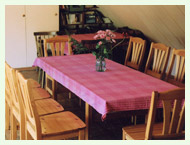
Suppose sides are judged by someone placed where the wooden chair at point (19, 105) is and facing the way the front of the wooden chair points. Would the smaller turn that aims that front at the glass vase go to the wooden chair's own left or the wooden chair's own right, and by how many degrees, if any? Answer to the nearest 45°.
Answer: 0° — it already faces it

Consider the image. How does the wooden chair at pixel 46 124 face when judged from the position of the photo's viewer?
facing away from the viewer and to the right of the viewer

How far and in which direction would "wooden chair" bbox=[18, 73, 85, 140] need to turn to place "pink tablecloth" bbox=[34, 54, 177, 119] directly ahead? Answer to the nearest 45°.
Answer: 0° — it already faces it

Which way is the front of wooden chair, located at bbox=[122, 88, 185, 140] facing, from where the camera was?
facing away from the viewer and to the left of the viewer

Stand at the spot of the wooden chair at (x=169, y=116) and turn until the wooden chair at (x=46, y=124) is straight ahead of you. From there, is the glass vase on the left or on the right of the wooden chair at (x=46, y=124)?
right

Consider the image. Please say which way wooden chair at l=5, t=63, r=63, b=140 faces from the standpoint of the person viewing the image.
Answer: facing away from the viewer and to the right of the viewer
